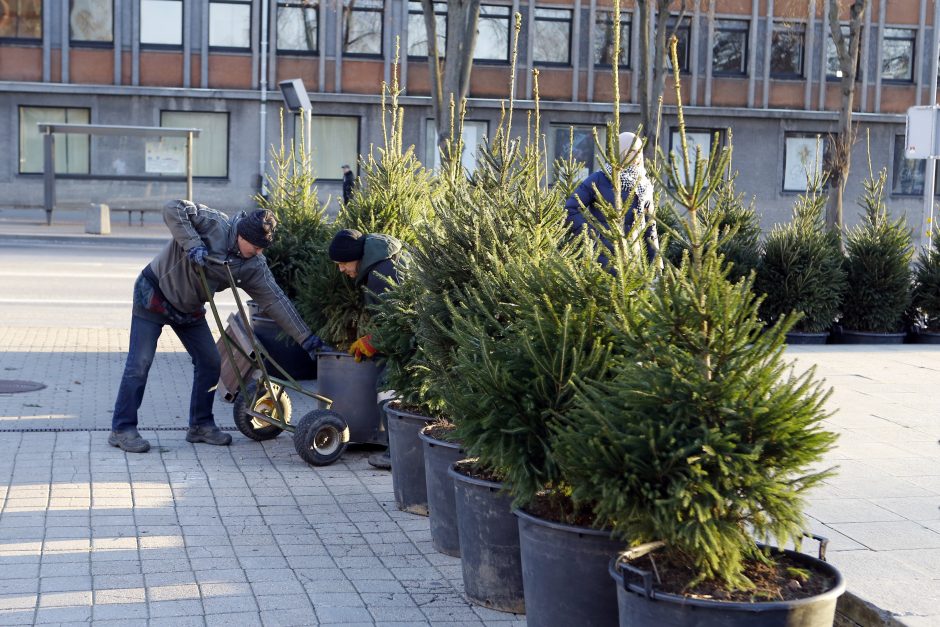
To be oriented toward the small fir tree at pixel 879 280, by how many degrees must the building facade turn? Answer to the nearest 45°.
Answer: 0° — it already faces it

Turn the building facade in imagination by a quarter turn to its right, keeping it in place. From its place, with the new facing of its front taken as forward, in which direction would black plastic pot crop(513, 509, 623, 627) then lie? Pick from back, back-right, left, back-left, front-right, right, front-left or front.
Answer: left

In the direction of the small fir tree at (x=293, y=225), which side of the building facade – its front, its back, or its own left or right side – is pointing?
front

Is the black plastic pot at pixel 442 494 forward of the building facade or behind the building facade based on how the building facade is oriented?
forward

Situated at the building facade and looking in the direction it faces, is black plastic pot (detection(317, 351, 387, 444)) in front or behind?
in front

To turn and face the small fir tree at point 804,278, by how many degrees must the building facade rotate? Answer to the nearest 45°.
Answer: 0° — it already faces it

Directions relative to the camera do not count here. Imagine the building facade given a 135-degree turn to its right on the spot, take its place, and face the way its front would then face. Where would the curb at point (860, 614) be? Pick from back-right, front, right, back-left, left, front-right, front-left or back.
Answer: back-left

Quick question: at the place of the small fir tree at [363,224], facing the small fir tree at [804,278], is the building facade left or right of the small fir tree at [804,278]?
left

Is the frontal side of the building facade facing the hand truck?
yes

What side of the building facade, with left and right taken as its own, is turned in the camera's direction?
front

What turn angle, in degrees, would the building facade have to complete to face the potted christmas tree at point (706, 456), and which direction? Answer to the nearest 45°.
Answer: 0° — it already faces it

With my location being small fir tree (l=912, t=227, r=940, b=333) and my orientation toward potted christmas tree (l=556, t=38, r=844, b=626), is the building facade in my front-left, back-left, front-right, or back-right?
back-right

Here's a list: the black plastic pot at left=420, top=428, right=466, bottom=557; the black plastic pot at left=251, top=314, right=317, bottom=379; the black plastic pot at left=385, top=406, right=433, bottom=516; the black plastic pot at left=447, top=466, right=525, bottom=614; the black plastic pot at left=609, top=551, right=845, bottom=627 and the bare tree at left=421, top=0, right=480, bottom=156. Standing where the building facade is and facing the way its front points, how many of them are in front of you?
6

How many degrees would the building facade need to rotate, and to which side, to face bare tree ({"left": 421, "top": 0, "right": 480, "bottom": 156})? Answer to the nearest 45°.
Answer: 0° — it already faces it

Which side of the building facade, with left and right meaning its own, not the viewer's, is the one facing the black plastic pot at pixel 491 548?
front

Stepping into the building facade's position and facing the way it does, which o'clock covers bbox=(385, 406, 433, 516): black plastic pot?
The black plastic pot is roughly at 12 o'clock from the building facade.
